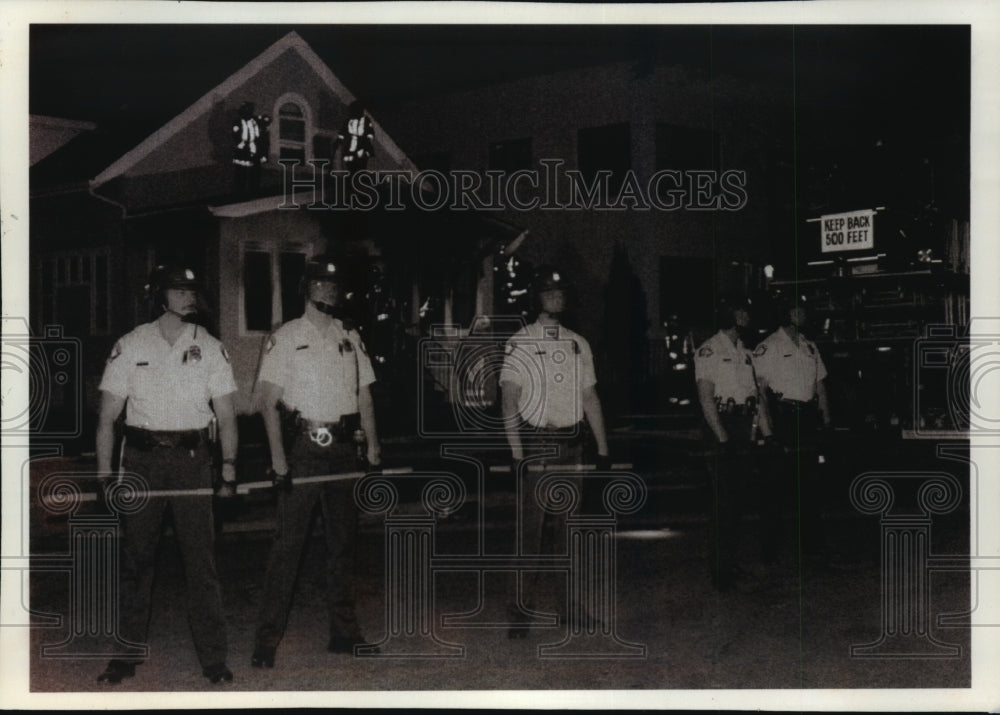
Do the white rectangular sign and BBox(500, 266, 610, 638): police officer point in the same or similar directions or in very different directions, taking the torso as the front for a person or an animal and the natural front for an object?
same or similar directions

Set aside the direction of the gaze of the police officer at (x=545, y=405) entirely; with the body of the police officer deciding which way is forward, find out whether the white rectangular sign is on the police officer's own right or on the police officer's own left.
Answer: on the police officer's own left

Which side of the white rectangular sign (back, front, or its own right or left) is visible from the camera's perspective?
front

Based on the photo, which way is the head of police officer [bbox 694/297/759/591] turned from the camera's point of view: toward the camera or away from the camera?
toward the camera

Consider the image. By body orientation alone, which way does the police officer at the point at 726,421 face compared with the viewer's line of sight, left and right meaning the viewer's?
facing the viewer and to the right of the viewer

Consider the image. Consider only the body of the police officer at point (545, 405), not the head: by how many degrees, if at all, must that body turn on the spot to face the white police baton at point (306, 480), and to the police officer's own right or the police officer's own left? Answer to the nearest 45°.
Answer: approximately 90° to the police officer's own right

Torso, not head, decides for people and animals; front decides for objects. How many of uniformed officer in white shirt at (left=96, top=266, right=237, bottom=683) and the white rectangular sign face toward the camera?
2

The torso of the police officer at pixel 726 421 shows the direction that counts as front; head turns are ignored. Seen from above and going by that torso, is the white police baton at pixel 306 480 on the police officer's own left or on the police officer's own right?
on the police officer's own right

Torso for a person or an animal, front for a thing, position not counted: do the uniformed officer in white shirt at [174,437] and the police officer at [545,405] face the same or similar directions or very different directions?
same or similar directions

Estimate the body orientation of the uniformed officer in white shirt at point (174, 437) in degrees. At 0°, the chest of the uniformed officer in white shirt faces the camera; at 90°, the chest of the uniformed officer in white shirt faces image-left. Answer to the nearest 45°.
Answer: approximately 0°

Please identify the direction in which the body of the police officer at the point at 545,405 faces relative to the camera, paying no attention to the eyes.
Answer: toward the camera
